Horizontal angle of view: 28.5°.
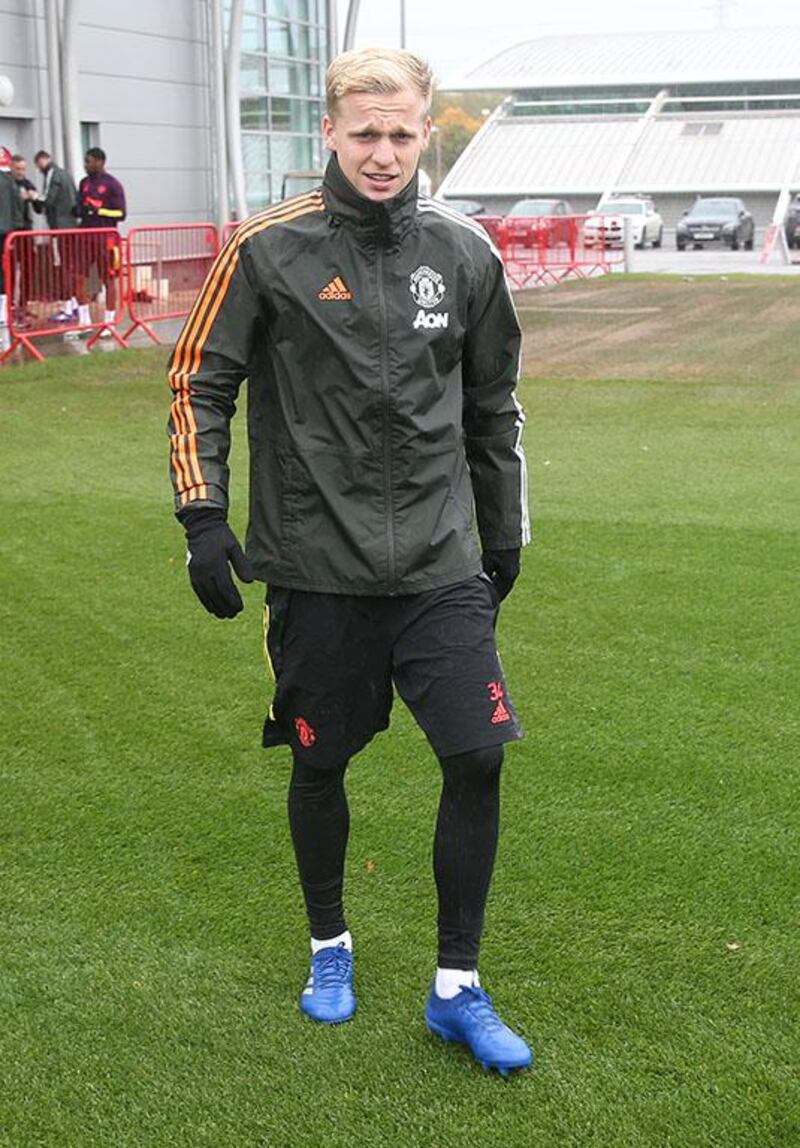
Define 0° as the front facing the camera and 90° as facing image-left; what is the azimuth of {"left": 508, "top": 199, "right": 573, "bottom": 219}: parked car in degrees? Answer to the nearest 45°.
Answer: approximately 45°

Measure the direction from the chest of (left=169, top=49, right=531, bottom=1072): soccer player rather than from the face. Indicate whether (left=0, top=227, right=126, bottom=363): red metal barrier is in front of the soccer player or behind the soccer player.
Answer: behind

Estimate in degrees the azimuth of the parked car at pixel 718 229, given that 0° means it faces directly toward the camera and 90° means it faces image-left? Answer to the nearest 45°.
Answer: approximately 45°

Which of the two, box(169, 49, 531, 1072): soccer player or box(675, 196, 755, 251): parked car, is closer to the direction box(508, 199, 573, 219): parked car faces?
the soccer player

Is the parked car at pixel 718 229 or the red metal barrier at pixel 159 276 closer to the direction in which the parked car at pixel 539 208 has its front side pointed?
the red metal barrier

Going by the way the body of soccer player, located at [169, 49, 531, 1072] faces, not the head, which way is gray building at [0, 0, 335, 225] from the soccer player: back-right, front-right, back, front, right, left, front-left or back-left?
back

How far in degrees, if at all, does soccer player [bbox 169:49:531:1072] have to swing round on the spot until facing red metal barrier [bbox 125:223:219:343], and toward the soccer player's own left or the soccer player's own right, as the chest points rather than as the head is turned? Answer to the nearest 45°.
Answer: approximately 180°

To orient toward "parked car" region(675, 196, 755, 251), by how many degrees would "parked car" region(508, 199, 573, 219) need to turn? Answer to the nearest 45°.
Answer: approximately 135° to its left

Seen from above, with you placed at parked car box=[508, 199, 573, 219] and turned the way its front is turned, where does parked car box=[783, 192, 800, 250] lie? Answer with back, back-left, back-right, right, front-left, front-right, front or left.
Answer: back-left
